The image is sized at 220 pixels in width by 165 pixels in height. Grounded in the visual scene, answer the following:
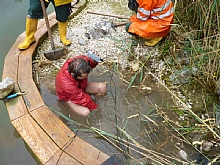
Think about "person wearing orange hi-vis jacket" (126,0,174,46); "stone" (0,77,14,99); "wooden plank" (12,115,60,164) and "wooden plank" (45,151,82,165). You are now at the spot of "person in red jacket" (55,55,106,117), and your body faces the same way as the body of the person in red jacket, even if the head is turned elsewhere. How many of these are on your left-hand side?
1

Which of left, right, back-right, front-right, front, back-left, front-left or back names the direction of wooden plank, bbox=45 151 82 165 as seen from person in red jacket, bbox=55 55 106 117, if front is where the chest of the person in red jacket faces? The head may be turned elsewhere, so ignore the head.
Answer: front-right

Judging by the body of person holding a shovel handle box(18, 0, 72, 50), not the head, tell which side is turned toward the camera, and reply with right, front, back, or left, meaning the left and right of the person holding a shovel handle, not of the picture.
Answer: front

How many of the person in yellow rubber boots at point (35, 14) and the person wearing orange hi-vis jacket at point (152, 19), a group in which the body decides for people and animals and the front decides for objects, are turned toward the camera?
1

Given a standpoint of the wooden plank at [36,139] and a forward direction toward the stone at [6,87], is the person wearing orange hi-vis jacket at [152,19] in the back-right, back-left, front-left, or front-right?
front-right

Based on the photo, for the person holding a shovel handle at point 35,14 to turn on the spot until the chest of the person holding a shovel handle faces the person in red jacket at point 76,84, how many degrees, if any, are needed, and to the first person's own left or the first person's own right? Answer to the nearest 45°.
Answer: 0° — they already face them

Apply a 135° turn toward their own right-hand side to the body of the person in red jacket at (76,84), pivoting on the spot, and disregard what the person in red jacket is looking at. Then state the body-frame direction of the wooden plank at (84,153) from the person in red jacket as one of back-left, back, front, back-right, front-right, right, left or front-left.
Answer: left

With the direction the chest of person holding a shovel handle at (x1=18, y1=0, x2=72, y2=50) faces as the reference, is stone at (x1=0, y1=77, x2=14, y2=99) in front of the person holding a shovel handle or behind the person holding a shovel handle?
in front

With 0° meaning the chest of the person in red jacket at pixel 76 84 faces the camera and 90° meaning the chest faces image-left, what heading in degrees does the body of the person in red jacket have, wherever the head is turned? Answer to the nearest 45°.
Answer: approximately 315°

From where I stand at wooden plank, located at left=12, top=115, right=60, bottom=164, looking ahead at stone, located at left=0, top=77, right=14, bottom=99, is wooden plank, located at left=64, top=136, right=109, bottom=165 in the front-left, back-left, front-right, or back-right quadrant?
back-right
